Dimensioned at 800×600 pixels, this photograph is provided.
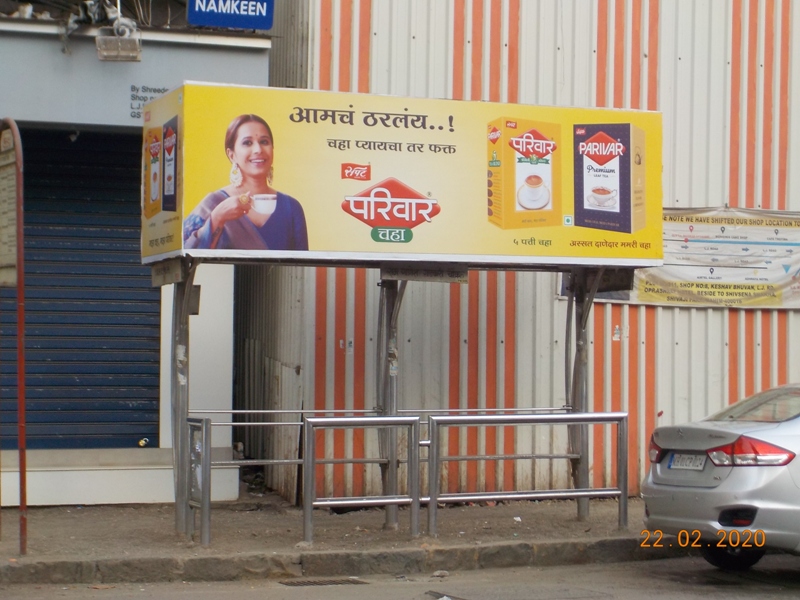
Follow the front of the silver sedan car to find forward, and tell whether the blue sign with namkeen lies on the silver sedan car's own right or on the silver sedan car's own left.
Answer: on the silver sedan car's own left

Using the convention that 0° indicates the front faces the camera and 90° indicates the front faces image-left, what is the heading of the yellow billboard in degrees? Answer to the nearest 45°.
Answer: approximately 0°

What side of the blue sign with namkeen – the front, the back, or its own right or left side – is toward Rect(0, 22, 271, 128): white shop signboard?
right

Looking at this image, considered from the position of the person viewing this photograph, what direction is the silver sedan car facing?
facing away from the viewer and to the right of the viewer

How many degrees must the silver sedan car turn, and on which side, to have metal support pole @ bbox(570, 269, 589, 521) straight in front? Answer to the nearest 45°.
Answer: approximately 90° to its left

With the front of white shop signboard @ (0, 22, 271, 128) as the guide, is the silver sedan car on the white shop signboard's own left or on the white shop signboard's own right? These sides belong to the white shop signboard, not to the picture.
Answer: on the white shop signboard's own left
